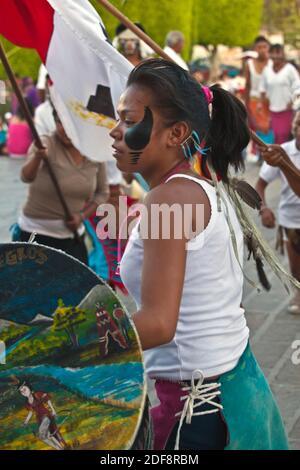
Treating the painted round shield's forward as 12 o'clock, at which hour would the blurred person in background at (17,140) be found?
The blurred person in background is roughly at 6 o'clock from the painted round shield.

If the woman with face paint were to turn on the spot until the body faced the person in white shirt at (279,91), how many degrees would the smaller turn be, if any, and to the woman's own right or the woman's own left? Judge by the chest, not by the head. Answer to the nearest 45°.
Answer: approximately 90° to the woman's own right

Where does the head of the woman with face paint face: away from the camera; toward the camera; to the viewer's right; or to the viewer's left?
to the viewer's left

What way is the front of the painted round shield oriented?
toward the camera

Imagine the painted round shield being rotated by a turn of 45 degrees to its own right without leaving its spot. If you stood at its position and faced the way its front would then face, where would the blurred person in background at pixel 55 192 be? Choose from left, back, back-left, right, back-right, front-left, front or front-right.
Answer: back-right

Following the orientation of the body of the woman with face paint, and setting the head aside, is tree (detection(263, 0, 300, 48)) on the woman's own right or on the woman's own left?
on the woman's own right

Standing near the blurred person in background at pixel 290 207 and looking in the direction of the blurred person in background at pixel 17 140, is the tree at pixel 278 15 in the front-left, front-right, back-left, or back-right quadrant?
front-right

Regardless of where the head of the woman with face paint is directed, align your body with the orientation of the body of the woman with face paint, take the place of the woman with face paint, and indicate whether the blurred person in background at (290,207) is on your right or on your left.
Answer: on your right

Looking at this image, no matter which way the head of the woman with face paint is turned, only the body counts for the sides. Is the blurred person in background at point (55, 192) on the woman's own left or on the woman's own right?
on the woman's own right

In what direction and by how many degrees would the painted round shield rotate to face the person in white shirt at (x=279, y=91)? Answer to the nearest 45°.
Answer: approximately 180°

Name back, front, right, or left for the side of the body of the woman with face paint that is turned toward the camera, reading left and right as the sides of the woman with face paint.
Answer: left

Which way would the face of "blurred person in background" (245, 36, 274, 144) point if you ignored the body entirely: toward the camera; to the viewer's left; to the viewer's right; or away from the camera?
toward the camera
